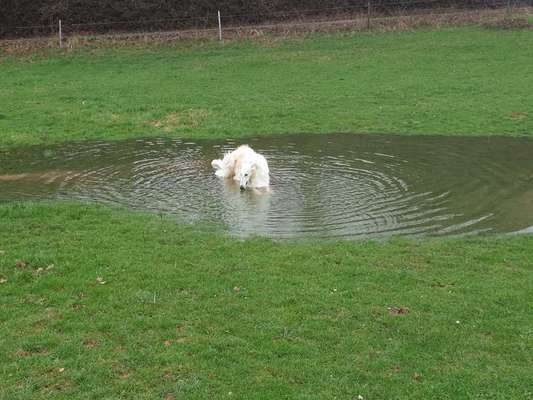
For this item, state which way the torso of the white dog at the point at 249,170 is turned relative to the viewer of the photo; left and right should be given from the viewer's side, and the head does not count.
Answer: facing the viewer and to the right of the viewer

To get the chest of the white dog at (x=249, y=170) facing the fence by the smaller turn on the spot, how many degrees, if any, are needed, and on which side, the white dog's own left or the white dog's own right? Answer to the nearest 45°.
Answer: approximately 135° to the white dog's own left
